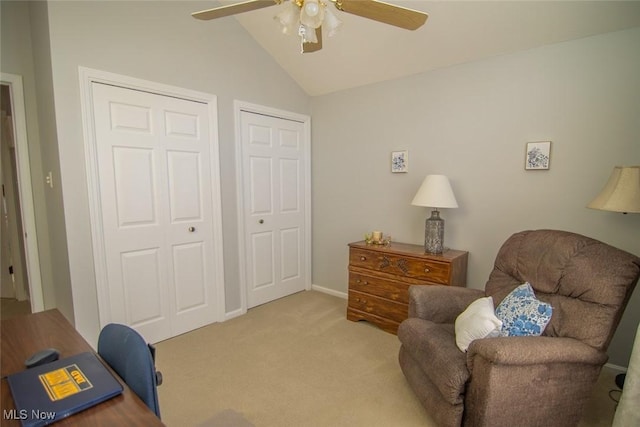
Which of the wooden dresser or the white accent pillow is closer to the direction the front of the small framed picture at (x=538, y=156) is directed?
the white accent pillow

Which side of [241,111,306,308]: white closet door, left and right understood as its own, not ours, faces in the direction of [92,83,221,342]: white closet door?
right

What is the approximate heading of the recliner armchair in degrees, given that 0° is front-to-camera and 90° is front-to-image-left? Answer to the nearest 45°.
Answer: approximately 45°

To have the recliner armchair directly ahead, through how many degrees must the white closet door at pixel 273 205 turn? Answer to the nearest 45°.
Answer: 0° — it already faces it

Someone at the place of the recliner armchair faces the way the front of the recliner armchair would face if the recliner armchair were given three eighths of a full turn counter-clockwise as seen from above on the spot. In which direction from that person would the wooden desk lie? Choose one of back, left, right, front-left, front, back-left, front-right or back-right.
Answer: back-right

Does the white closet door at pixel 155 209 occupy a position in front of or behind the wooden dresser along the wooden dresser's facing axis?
in front

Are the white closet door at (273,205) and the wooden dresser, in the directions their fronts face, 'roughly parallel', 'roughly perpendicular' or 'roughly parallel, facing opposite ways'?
roughly perpendicular

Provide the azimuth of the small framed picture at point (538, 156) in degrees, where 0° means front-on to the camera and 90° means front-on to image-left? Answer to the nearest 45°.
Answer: approximately 0°

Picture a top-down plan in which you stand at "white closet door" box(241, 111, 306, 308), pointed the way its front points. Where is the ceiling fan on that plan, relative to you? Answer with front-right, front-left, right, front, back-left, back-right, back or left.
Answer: front-right

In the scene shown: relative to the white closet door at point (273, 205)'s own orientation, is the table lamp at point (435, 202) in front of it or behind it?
in front

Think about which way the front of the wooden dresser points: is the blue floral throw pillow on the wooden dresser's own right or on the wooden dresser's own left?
on the wooden dresser's own left

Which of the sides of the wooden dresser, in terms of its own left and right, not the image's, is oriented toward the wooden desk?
front
